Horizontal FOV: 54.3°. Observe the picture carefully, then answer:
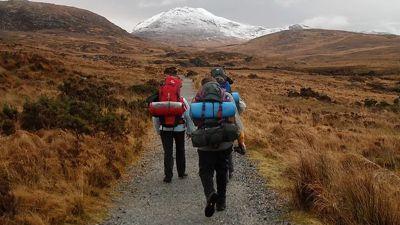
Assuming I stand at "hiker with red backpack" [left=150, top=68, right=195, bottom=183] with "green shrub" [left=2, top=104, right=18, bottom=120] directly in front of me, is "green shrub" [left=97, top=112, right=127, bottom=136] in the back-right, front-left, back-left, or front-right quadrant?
front-right

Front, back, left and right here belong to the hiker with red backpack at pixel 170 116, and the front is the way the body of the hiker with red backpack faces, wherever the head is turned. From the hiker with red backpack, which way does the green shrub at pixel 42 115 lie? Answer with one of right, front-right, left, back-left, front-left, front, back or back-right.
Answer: front-left

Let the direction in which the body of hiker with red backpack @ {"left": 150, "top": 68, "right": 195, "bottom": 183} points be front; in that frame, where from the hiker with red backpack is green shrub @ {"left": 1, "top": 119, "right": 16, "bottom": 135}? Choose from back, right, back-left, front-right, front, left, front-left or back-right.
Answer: front-left

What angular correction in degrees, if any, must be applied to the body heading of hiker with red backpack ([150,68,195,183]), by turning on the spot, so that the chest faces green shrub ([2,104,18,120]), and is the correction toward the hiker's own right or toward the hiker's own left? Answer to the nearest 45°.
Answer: approximately 45° to the hiker's own left

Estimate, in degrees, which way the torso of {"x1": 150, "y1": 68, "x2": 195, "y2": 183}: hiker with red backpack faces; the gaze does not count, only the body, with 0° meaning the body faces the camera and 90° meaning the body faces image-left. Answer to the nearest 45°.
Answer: approximately 180°

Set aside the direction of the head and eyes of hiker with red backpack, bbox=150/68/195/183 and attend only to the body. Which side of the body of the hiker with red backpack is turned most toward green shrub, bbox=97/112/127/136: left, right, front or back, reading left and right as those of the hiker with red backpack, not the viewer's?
front

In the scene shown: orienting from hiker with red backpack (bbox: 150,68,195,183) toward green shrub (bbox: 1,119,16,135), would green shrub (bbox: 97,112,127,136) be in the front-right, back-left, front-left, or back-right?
front-right
